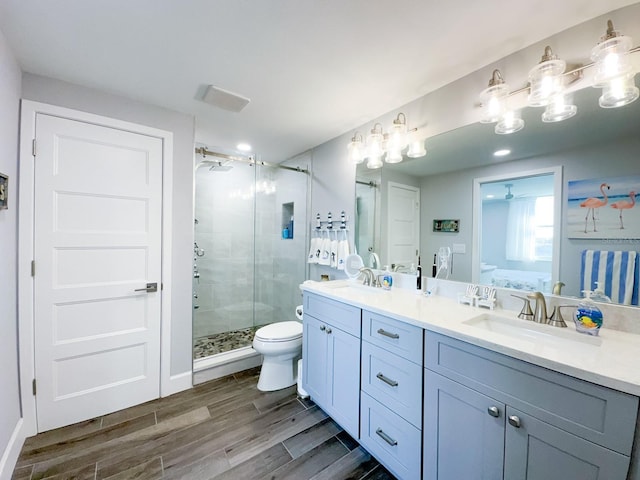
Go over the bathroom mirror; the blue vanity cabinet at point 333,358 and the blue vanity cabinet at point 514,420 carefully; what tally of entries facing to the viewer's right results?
0

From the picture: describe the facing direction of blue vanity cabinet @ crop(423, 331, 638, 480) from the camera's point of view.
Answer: facing the viewer and to the left of the viewer

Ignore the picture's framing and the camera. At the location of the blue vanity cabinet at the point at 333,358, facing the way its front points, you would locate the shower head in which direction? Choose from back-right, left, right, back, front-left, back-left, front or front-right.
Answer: right

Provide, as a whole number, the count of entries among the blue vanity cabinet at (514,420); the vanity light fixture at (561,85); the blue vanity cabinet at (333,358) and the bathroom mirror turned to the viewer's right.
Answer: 0

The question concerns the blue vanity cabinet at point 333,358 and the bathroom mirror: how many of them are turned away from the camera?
0

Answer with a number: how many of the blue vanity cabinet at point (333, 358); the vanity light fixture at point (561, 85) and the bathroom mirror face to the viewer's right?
0

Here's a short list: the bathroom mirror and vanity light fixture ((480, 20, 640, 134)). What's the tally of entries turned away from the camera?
0

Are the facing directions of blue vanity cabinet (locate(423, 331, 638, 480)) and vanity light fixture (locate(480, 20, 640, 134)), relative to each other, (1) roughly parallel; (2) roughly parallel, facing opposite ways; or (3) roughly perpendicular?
roughly parallel

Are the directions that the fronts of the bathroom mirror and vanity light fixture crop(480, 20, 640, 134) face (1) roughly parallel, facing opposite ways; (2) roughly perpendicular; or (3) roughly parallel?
roughly parallel

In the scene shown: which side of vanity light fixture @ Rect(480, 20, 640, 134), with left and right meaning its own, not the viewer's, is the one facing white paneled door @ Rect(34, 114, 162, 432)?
front
